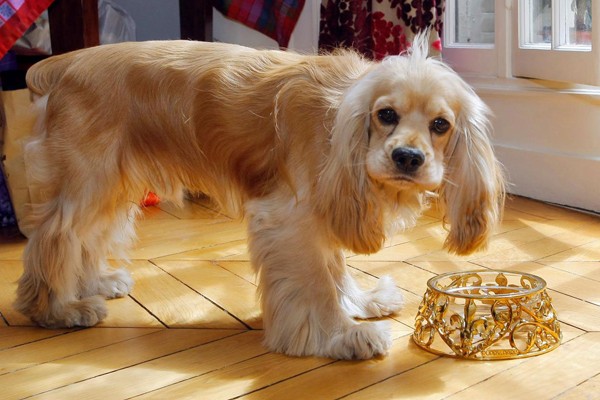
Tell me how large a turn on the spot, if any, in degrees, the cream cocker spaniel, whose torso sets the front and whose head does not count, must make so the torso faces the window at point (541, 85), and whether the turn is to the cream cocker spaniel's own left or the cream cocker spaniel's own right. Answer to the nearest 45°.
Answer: approximately 45° to the cream cocker spaniel's own left

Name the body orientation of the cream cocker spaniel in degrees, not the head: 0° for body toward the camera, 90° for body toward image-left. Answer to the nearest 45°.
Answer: approximately 270°
